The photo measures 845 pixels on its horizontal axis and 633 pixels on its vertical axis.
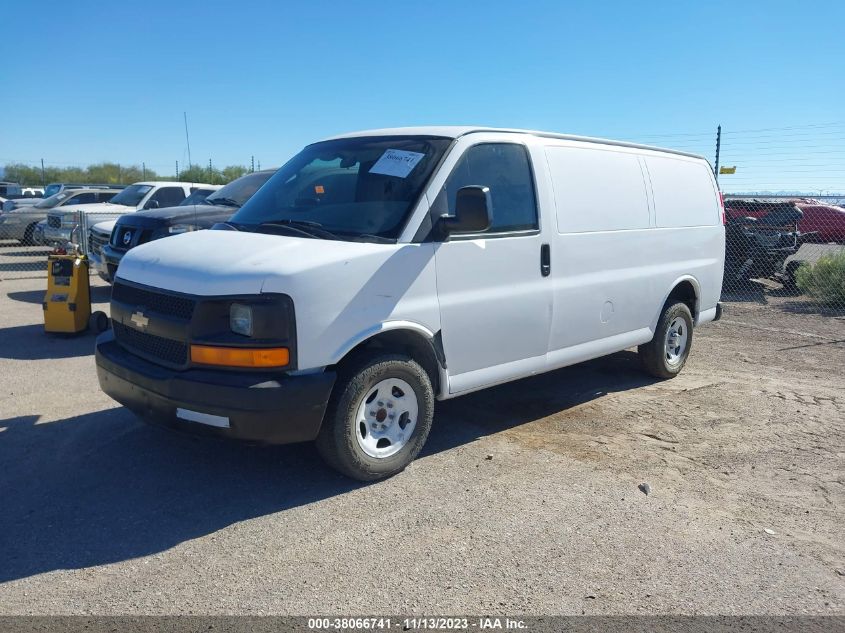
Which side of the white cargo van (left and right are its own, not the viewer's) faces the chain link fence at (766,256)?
back

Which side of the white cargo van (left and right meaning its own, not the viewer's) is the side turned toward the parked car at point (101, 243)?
right

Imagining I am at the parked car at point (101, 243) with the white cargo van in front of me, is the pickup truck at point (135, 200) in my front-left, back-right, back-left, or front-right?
back-left

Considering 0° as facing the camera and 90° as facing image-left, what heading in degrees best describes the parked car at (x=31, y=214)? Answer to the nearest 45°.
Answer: approximately 45°

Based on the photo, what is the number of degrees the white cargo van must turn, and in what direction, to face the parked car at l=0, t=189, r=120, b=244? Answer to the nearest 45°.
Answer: approximately 90° to its right

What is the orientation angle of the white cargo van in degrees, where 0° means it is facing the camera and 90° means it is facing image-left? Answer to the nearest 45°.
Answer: approximately 45°

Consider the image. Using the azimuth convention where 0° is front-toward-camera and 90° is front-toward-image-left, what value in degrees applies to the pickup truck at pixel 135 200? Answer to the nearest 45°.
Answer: approximately 45°

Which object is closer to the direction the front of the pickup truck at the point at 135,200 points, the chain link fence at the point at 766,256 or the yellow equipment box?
the yellow equipment box

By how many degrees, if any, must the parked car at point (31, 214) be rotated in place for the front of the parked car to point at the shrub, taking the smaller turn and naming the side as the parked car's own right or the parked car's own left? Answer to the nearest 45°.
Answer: approximately 90° to the parked car's own left

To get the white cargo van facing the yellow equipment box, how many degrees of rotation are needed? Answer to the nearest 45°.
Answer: approximately 90° to its right

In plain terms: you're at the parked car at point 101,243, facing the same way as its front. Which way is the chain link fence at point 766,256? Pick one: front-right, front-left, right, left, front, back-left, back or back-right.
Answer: back-left
